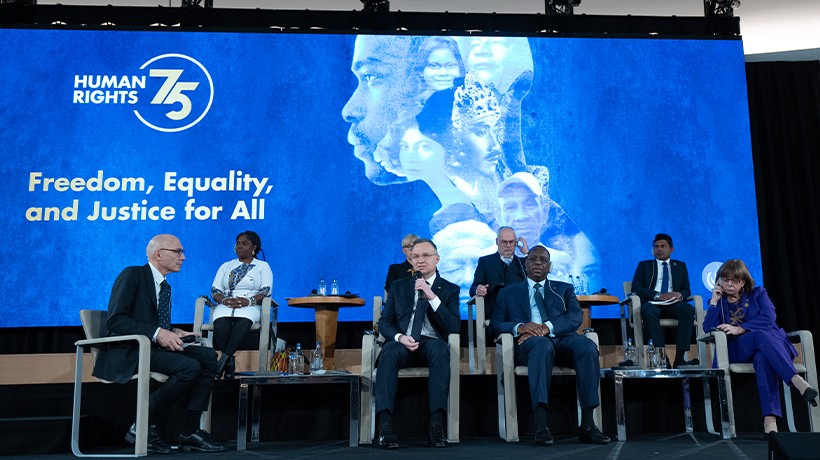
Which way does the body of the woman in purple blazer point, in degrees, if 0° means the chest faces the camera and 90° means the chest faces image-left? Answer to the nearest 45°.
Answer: approximately 0°

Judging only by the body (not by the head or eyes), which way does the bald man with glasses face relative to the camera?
to the viewer's right

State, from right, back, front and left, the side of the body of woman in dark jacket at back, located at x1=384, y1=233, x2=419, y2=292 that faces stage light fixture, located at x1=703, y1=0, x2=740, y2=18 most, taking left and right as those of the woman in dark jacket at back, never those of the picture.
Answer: left

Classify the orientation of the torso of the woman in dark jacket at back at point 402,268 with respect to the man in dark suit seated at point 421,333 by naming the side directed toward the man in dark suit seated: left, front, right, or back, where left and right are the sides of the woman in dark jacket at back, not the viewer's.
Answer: front

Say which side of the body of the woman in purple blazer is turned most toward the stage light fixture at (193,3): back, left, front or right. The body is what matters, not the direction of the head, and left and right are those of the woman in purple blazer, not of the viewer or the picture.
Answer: right

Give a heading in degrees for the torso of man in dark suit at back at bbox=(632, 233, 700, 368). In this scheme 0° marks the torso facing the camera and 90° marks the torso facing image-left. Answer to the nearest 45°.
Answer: approximately 0°

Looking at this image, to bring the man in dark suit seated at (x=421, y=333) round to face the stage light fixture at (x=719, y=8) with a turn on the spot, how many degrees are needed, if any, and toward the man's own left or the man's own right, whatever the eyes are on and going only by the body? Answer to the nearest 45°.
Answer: approximately 135° to the man's own left

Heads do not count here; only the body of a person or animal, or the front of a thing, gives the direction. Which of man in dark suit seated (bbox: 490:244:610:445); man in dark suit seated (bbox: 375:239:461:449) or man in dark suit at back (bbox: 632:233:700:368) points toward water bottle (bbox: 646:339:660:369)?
the man in dark suit at back
